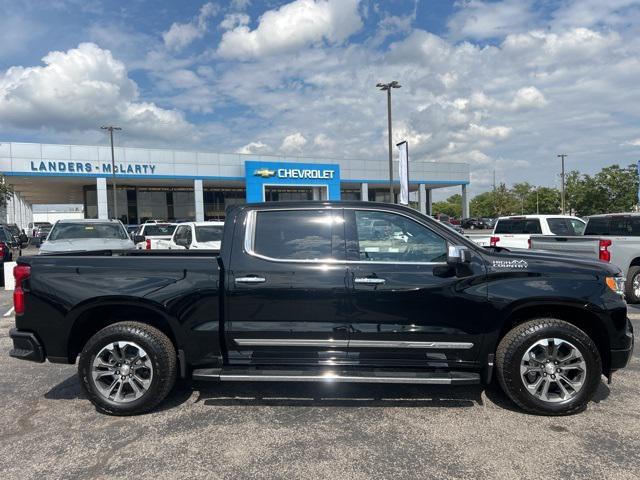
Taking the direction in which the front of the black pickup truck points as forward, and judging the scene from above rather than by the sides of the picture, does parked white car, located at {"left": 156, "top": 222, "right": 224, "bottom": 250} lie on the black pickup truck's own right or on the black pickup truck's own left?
on the black pickup truck's own left

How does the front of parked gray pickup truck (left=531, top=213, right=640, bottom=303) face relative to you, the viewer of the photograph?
facing away from the viewer and to the right of the viewer

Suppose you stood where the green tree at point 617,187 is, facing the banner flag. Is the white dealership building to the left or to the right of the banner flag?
right

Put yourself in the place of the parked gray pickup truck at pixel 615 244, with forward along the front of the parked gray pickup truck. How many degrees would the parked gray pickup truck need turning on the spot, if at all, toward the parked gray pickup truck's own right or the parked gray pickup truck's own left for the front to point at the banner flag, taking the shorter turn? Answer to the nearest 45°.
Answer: approximately 90° to the parked gray pickup truck's own left

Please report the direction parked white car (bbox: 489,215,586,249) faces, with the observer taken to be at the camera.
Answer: facing away from the viewer and to the right of the viewer

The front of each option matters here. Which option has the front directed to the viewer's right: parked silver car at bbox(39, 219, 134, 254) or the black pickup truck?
the black pickup truck

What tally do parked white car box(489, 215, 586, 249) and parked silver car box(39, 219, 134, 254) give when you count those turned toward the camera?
1

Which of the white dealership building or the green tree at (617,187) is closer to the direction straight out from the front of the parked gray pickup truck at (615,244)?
the green tree

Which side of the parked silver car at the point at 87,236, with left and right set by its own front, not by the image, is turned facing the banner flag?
left

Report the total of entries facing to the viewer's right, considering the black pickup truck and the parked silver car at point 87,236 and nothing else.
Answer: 1

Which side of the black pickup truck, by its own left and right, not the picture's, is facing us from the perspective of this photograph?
right

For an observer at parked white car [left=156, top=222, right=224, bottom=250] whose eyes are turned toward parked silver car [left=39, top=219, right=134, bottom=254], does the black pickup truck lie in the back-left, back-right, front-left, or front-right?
back-left
